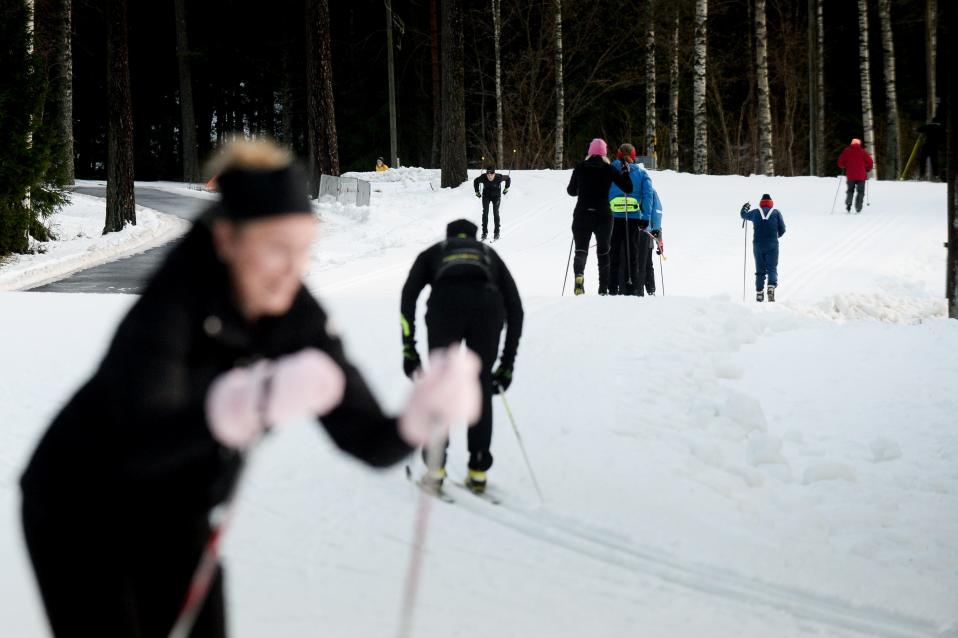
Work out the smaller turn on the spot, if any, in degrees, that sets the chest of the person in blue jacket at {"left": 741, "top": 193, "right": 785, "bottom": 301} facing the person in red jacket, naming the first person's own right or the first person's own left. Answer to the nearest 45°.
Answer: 0° — they already face them

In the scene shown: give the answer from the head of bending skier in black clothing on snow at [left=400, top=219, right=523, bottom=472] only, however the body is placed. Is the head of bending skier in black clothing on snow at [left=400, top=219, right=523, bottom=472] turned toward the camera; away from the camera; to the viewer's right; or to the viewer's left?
away from the camera

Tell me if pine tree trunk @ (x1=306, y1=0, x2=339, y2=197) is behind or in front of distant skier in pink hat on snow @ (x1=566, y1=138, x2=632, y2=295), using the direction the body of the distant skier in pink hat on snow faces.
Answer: in front

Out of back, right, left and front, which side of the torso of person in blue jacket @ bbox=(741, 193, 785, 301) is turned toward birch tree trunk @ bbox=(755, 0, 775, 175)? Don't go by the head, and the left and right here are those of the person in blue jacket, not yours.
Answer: front

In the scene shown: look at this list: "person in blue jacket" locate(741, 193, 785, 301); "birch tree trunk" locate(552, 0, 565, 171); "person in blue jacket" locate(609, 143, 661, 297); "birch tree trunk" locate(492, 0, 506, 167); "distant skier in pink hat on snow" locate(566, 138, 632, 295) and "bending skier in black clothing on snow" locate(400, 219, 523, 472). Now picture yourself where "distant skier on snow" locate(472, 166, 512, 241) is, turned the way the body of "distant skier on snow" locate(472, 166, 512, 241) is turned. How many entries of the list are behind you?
2

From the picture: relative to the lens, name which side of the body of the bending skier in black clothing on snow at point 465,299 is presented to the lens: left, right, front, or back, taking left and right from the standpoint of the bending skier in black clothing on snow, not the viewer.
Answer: back

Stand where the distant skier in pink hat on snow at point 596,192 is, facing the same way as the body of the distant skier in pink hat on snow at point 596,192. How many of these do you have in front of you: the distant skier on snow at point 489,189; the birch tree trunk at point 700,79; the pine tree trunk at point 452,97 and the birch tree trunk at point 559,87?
4

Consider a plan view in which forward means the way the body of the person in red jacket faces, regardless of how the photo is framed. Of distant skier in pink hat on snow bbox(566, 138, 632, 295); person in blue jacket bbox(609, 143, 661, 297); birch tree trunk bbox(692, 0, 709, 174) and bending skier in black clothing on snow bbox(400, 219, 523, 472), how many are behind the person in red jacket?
3

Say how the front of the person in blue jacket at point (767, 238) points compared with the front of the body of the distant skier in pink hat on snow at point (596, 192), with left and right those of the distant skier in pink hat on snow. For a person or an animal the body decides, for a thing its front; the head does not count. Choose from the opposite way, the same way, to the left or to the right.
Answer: the same way

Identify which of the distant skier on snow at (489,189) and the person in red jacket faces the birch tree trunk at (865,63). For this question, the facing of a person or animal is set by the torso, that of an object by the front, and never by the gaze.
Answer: the person in red jacket

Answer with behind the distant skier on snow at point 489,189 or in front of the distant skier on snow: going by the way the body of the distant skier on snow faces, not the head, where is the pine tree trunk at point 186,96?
behind

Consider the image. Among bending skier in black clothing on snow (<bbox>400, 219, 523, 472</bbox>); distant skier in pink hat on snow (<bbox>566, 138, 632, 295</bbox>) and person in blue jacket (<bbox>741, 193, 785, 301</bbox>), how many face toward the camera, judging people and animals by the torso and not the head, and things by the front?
0

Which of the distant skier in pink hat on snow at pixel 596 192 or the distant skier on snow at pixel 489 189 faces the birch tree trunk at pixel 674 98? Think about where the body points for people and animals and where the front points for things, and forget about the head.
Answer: the distant skier in pink hat on snow at pixel 596 192

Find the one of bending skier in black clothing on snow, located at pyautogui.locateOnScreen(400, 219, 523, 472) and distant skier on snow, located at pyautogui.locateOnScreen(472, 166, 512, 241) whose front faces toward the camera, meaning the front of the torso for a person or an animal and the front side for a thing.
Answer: distant skier on snow, located at pyautogui.locateOnScreen(472, 166, 512, 241)

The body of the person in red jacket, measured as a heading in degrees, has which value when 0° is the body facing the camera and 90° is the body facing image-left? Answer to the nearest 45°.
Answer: approximately 180°

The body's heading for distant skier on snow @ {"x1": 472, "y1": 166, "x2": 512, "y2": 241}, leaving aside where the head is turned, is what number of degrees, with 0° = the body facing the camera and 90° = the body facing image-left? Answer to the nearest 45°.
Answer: approximately 0°

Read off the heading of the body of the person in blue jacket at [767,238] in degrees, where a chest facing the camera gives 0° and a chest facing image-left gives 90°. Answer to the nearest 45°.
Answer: approximately 180°

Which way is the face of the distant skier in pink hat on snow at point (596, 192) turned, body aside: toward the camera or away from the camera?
away from the camera

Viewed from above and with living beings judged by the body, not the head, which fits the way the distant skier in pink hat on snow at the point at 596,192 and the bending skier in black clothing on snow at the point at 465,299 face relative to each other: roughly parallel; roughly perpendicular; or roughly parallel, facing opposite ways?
roughly parallel

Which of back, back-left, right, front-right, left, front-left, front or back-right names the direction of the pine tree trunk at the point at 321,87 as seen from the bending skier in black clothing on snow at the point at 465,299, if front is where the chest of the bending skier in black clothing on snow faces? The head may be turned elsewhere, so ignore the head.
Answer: front
